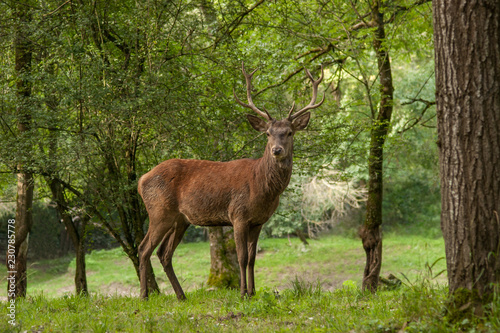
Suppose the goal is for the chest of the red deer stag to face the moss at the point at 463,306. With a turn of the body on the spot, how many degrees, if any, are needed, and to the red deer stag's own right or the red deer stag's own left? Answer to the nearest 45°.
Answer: approximately 45° to the red deer stag's own right

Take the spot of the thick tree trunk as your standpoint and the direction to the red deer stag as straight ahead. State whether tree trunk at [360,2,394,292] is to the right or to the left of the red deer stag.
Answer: right

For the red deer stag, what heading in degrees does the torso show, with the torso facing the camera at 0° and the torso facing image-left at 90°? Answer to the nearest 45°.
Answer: approximately 270°

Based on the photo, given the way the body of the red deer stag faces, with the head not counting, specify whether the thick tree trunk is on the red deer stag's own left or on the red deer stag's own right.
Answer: on the red deer stag's own right

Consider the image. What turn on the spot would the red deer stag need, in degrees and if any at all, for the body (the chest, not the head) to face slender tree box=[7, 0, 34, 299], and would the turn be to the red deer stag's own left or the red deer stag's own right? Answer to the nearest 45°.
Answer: approximately 135° to the red deer stag's own left

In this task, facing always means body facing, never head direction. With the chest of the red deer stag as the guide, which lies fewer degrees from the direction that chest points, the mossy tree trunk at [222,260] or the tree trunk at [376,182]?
the tree trunk

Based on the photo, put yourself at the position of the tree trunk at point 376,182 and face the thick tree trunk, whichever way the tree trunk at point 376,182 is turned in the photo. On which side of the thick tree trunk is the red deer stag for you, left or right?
right

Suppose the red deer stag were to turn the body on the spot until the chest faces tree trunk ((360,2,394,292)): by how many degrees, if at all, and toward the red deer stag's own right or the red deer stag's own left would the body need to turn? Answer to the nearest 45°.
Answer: approximately 45° to the red deer stag's own left

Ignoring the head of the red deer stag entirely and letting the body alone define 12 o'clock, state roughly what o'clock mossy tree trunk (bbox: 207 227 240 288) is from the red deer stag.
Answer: The mossy tree trunk is roughly at 9 o'clock from the red deer stag.

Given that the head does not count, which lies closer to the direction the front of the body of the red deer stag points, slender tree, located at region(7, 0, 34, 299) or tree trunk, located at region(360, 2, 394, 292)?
the tree trunk
